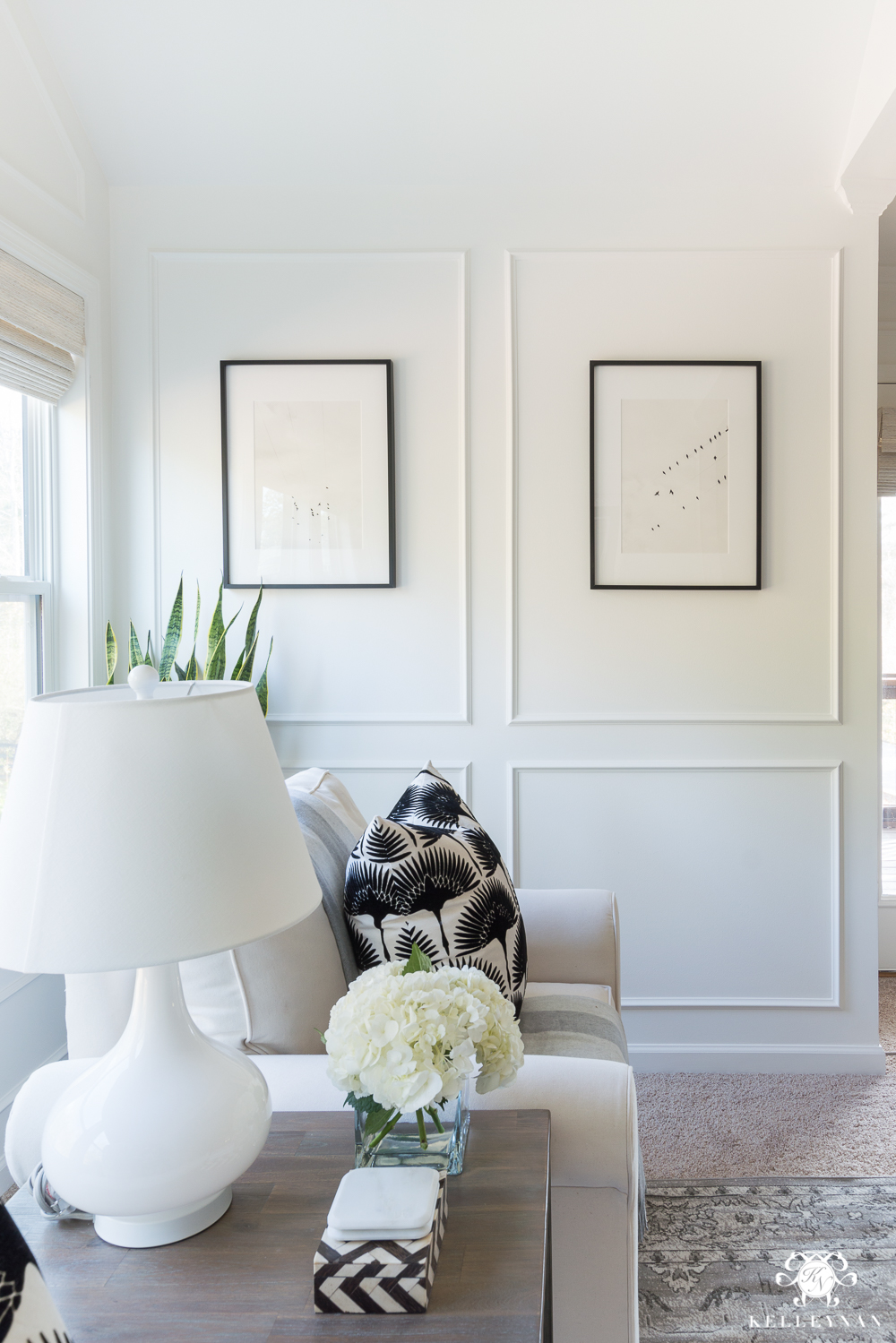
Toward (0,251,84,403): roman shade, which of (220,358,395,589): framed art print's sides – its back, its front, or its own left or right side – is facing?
right

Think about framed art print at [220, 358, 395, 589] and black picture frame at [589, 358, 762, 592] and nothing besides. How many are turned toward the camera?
2

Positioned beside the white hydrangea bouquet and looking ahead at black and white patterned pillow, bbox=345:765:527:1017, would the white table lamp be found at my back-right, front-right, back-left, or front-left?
back-left

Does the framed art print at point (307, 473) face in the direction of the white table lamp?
yes

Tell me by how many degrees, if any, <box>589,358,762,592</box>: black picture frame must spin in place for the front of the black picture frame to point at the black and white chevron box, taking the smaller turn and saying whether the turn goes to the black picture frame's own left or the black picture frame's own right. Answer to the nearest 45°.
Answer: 0° — it already faces it

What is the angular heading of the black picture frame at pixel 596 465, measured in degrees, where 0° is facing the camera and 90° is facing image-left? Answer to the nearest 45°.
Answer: approximately 0°

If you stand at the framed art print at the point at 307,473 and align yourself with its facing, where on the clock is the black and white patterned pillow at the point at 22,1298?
The black and white patterned pillow is roughly at 12 o'clock from the framed art print.

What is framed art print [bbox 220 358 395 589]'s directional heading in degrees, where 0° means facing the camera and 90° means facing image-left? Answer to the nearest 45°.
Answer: approximately 0°
